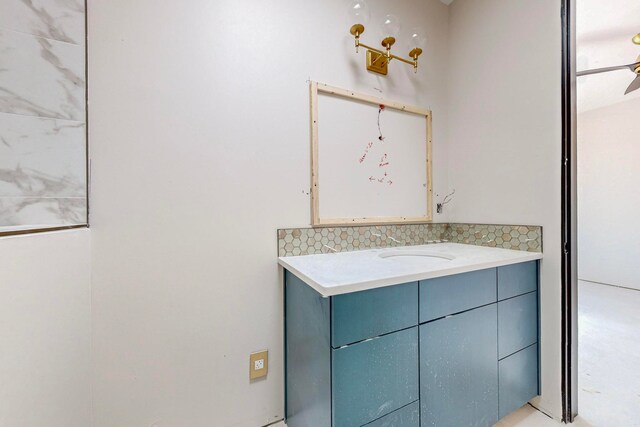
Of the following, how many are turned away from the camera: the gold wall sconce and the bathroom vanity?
0

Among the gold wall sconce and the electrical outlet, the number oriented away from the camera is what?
0

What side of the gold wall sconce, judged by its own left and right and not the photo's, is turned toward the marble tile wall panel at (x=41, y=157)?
right

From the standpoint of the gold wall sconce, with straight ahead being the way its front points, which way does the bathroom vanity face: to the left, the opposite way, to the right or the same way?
the same way

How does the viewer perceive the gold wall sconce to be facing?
facing the viewer and to the right of the viewer

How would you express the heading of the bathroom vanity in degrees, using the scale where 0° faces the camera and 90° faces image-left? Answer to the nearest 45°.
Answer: approximately 315°

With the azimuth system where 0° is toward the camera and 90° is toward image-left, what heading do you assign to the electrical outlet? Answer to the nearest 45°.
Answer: approximately 315°

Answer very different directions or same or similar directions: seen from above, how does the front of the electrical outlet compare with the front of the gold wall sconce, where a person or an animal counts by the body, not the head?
same or similar directions

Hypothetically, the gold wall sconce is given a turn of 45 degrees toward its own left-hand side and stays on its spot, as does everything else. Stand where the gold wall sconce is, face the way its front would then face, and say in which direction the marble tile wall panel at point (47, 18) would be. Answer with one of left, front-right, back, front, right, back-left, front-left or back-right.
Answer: back-right

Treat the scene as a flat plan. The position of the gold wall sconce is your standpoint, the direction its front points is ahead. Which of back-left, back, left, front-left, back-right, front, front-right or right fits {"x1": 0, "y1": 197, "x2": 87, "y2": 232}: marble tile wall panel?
right

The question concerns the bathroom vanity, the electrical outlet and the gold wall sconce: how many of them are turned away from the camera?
0

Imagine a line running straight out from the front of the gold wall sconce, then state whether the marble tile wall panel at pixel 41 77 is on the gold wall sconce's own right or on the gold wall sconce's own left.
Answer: on the gold wall sconce's own right
